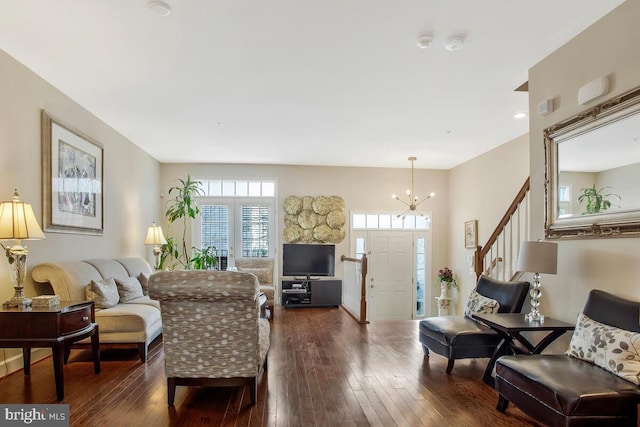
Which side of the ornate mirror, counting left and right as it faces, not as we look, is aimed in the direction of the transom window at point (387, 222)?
right

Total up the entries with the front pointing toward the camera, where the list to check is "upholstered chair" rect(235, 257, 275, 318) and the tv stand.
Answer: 2

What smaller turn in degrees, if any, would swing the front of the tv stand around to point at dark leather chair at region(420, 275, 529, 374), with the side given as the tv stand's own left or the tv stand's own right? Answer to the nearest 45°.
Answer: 0° — it already faces it

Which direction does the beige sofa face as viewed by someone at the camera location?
facing the viewer and to the right of the viewer

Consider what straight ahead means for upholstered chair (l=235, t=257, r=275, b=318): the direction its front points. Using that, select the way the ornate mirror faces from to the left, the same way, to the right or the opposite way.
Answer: to the right

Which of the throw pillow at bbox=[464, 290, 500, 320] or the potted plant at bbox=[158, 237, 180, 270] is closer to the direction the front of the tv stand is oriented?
the throw pillow

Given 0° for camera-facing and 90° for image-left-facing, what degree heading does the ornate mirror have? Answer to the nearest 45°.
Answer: approximately 45°

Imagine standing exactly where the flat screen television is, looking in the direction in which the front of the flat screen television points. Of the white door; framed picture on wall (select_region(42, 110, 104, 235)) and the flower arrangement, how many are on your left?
2

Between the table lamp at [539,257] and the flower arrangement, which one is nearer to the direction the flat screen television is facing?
the table lamp

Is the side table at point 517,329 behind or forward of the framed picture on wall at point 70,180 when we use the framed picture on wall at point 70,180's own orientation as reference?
forward

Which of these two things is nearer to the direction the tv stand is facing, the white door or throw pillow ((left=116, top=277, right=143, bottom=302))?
the throw pillow

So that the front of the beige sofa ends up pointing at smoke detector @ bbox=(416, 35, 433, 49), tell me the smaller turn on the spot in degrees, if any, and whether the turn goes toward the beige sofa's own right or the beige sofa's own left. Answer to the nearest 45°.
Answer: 0° — it already faces it

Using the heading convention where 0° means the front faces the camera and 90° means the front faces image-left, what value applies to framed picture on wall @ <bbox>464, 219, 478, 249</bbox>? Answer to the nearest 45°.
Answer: approximately 45°

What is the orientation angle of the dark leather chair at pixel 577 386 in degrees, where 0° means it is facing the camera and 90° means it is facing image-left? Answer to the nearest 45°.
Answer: approximately 45°

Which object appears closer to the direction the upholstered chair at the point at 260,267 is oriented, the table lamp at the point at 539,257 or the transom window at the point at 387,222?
the table lamp
